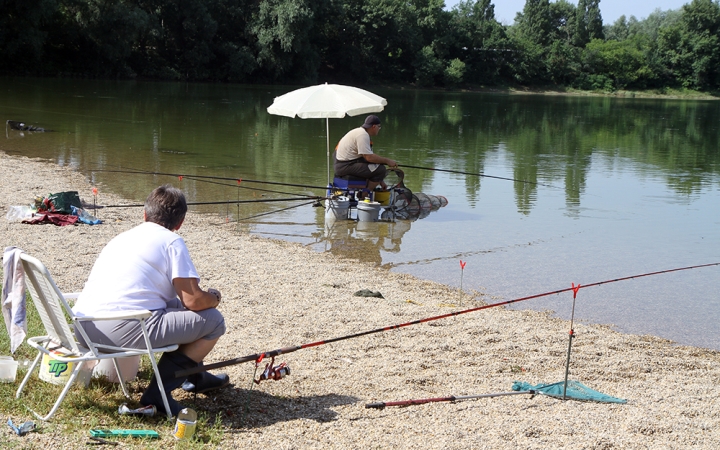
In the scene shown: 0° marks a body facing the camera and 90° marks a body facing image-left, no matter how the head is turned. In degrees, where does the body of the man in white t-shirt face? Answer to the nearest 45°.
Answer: approximately 225°

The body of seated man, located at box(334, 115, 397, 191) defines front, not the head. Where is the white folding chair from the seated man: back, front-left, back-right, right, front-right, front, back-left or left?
right

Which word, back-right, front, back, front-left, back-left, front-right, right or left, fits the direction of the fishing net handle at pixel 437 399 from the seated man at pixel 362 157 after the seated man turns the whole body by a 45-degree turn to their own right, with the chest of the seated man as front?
front-right

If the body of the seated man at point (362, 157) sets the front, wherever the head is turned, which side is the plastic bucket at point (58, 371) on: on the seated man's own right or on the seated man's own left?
on the seated man's own right

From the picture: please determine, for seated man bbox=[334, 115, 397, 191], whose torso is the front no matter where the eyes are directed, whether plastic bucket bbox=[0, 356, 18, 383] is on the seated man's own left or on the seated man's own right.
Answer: on the seated man's own right

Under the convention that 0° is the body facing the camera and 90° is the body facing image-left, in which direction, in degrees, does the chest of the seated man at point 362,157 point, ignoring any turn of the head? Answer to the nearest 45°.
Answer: approximately 270°

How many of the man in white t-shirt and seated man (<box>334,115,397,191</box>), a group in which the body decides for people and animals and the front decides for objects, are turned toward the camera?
0

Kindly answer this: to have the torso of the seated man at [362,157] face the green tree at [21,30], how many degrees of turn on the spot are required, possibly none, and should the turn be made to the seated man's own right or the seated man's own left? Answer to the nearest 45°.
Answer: approximately 135° to the seated man's own left

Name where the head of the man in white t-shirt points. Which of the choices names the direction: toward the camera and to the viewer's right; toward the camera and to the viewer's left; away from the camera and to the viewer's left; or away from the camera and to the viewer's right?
away from the camera and to the viewer's right

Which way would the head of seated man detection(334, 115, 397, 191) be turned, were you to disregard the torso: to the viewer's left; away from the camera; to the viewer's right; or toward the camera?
to the viewer's right

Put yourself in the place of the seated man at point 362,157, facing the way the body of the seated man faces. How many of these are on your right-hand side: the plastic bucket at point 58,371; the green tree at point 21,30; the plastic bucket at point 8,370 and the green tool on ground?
3

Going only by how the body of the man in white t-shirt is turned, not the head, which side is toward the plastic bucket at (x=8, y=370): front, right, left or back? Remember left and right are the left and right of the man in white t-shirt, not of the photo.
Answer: left
